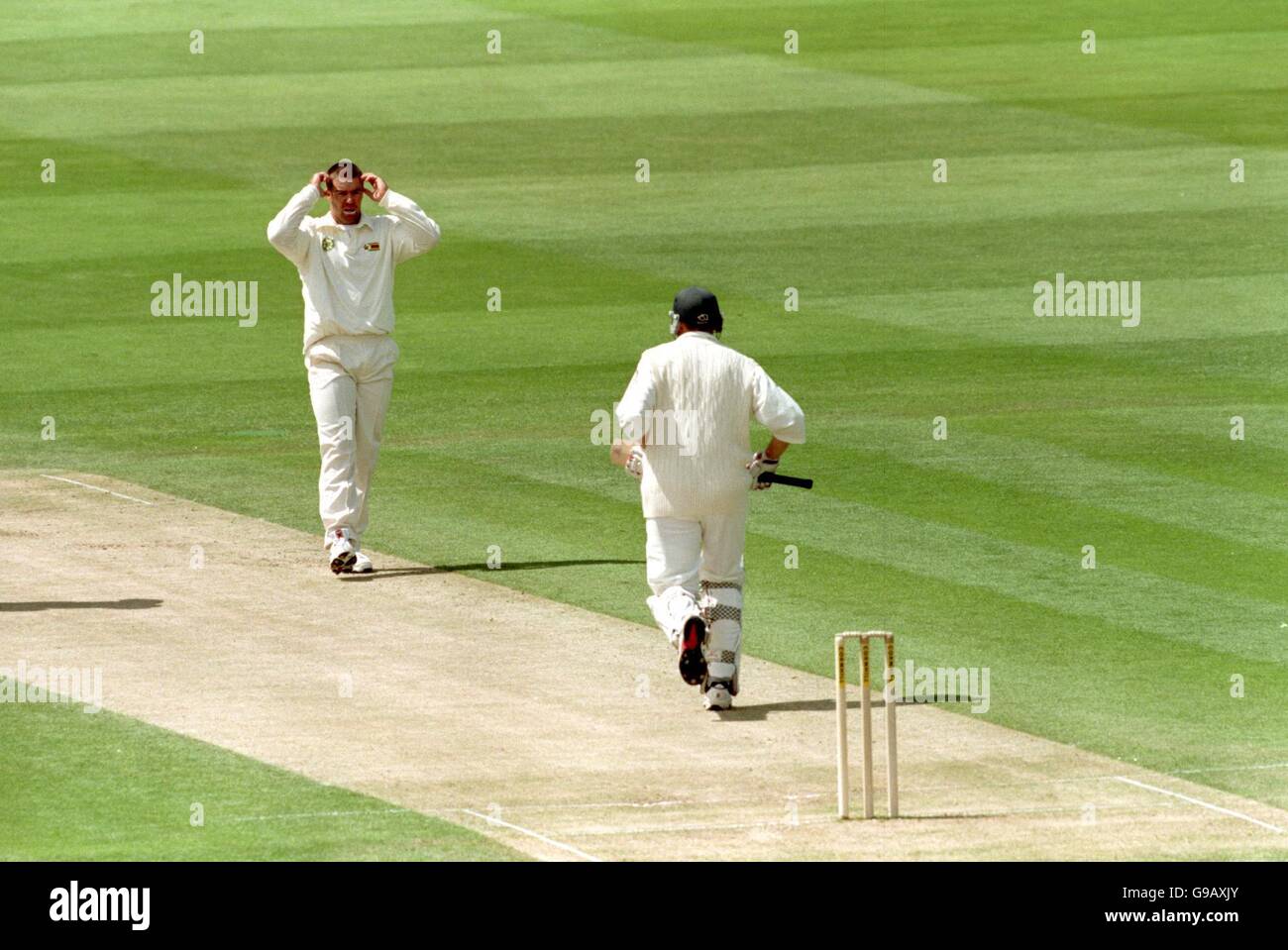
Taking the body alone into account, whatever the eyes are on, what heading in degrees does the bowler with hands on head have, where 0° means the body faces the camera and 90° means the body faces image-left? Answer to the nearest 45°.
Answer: approximately 0°

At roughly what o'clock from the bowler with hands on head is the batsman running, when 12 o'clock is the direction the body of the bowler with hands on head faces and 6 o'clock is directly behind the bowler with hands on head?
The batsman running is roughly at 11 o'clock from the bowler with hands on head.

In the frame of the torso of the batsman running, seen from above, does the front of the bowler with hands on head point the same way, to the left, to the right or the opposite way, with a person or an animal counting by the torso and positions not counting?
the opposite way

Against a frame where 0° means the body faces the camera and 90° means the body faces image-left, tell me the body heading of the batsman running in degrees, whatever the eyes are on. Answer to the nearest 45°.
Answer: approximately 180°

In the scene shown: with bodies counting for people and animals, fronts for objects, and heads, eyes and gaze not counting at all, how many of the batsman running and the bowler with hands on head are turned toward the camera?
1

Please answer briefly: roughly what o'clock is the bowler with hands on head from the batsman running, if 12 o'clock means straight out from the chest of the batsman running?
The bowler with hands on head is roughly at 11 o'clock from the batsman running.
